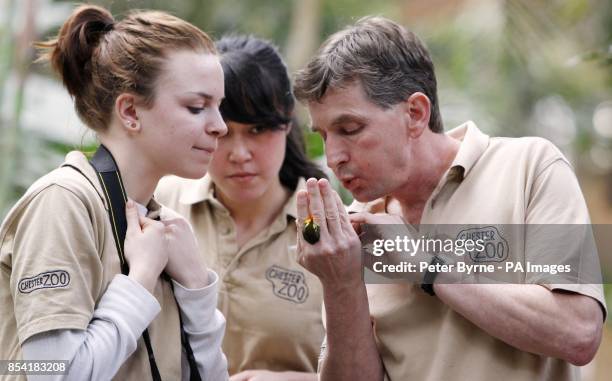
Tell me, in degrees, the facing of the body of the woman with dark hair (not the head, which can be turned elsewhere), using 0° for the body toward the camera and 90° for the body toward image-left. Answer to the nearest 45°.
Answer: approximately 0°

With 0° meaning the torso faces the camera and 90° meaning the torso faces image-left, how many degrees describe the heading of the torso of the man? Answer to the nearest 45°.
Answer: approximately 45°

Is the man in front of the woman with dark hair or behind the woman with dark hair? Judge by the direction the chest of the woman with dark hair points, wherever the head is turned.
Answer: in front

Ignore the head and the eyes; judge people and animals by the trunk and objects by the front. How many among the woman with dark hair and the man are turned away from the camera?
0
